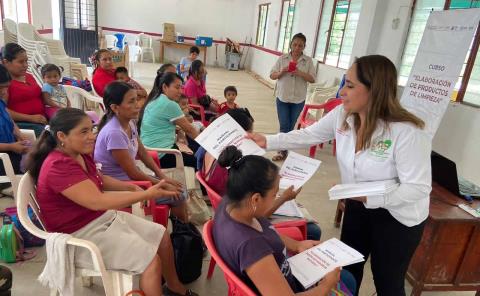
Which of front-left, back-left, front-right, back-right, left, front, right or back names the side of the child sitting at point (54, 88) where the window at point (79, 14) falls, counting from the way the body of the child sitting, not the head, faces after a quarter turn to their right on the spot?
back-right

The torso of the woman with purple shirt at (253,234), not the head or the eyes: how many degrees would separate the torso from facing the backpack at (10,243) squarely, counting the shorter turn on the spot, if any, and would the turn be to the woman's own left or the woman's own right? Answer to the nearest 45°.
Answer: approximately 180°

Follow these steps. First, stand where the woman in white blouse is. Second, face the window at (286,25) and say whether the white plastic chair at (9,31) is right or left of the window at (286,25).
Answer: left

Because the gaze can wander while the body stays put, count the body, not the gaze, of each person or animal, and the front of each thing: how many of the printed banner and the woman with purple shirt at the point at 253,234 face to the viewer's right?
1

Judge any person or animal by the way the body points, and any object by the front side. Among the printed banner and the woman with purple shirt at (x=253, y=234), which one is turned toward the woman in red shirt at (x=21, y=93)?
the printed banner

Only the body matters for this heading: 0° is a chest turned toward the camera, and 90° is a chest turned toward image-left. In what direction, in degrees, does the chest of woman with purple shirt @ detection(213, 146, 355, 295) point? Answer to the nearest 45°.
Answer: approximately 270°

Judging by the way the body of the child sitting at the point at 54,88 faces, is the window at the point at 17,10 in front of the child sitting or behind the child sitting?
behind

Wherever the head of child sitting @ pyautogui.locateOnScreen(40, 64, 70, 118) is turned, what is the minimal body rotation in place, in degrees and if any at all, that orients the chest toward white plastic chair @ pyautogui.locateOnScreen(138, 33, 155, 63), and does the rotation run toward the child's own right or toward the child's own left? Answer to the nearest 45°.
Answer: approximately 135° to the child's own left

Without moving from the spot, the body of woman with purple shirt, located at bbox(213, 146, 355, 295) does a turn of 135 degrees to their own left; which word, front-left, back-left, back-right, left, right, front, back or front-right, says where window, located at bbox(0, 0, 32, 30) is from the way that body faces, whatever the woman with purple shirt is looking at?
front

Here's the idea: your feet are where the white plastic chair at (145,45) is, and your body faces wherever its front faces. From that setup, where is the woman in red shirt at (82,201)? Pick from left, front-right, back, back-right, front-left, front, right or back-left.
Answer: front-right

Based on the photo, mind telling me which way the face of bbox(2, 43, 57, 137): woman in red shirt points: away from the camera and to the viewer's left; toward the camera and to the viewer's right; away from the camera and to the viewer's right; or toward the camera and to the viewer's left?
toward the camera and to the viewer's right

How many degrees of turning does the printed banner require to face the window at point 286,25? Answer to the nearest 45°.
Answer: approximately 90° to its right

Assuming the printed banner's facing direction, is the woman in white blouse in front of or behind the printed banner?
in front
